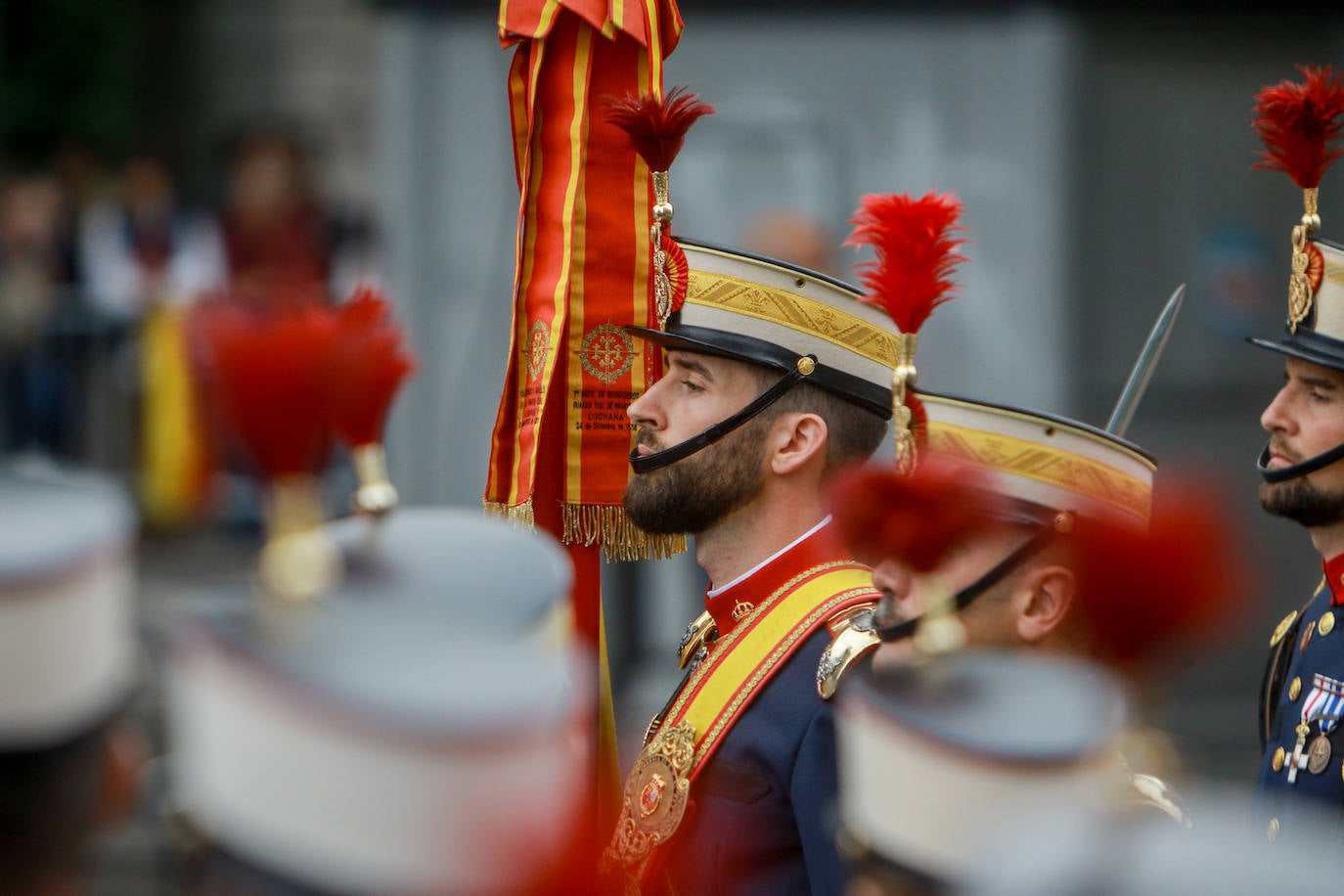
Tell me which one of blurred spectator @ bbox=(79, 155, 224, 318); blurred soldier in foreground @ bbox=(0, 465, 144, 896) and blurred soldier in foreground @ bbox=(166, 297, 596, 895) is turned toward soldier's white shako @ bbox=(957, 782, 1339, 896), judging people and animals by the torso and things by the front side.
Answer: the blurred spectator

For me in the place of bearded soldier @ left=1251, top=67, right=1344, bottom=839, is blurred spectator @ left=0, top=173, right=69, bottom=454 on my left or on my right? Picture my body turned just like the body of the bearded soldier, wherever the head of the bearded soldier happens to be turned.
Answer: on my right

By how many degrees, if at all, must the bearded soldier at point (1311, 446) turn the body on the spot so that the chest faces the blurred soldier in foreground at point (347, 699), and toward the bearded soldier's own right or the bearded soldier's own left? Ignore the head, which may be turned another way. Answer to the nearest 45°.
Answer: approximately 45° to the bearded soldier's own left

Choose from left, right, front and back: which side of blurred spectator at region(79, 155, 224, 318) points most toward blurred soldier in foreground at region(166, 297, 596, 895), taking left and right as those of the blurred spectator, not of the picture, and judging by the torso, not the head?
front

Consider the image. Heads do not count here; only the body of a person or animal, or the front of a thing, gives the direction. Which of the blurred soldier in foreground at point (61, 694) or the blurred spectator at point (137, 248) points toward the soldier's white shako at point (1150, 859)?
the blurred spectator

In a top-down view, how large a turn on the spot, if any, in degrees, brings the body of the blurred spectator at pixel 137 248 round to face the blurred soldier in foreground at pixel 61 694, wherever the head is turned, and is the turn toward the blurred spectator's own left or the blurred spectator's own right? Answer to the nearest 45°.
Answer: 0° — they already face them

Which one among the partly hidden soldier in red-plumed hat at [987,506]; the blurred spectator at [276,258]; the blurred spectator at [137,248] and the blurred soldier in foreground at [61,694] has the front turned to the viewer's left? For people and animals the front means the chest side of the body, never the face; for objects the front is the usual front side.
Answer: the partly hidden soldier in red-plumed hat at [987,506]

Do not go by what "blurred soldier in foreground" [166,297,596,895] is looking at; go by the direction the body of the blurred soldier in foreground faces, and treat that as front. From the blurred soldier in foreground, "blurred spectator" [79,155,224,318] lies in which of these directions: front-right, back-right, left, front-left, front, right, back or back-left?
front-right

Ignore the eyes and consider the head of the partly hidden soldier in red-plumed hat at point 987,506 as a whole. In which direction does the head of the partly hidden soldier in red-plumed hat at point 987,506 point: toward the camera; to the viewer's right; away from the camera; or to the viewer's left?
to the viewer's left

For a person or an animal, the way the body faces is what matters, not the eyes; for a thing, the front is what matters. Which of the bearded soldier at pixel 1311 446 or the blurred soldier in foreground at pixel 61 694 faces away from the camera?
the blurred soldier in foreground

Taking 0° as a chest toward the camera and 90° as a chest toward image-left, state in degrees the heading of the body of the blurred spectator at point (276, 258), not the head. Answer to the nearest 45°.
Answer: approximately 0°

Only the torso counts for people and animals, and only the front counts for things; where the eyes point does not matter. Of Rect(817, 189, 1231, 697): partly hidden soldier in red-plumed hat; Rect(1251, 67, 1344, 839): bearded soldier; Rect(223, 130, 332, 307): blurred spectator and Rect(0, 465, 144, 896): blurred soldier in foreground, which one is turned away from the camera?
Rect(0, 465, 144, 896): blurred soldier in foreground
